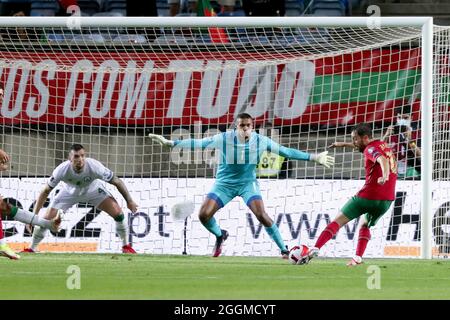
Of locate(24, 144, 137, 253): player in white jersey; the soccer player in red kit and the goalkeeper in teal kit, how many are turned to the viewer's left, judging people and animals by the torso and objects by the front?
1

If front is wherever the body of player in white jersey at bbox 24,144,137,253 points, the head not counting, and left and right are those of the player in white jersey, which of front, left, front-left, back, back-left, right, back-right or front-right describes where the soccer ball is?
front-left

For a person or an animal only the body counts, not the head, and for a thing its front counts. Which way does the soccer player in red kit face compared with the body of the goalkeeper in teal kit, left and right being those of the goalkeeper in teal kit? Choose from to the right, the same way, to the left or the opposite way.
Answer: to the right

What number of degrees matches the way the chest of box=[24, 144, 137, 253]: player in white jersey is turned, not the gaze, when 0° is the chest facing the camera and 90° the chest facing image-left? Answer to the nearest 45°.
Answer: approximately 0°

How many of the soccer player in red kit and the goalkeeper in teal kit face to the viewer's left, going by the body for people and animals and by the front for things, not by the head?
1

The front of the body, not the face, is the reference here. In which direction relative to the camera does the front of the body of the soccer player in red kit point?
to the viewer's left

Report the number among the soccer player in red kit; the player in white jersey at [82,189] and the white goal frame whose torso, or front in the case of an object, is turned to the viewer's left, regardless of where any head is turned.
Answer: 1
